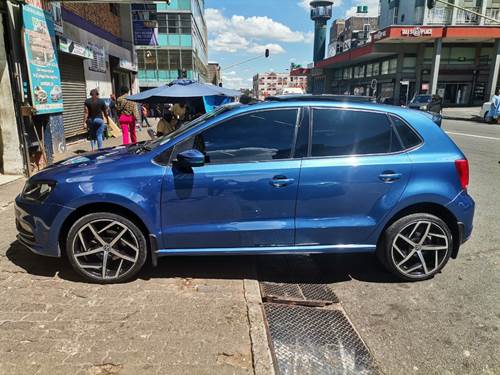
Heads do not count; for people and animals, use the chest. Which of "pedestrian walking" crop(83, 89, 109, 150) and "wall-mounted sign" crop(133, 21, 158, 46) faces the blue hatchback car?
the wall-mounted sign

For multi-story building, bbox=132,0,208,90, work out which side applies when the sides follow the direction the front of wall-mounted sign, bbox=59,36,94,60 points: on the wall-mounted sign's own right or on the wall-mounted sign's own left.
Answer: on the wall-mounted sign's own left

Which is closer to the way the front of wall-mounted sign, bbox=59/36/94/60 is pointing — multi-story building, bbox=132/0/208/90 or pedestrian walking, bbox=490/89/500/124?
the pedestrian walking

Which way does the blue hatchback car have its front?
to the viewer's left

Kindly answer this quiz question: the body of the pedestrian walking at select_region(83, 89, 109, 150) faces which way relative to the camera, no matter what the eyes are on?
away from the camera

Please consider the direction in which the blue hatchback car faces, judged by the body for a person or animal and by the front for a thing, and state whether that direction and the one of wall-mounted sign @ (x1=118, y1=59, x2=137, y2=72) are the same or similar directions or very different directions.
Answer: very different directions

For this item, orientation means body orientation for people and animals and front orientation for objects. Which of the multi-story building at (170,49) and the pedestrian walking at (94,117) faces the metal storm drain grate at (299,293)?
the multi-story building

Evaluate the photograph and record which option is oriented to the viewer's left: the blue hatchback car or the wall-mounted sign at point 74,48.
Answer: the blue hatchback car

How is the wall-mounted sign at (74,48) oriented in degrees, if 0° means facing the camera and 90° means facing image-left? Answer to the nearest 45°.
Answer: approximately 315°
